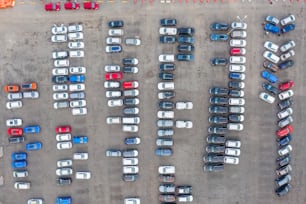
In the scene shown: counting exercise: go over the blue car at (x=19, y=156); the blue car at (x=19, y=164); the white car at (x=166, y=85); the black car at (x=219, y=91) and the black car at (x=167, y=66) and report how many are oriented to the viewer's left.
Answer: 5

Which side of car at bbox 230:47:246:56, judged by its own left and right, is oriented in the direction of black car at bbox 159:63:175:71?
back

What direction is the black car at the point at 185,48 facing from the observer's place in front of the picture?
facing to the right of the viewer

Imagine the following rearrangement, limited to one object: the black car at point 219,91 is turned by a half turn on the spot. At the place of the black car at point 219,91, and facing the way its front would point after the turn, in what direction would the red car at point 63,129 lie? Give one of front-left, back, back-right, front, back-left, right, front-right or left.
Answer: back

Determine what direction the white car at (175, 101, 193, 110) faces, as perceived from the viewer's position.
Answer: facing to the right of the viewer

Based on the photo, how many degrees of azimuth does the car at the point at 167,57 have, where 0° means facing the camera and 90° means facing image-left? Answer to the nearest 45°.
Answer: approximately 90°

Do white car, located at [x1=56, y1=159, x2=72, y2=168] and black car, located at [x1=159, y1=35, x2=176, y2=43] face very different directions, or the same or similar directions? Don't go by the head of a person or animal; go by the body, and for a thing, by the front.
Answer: same or similar directions

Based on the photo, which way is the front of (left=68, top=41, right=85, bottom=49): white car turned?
to the viewer's right

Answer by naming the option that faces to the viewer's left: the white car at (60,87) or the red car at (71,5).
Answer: the white car
